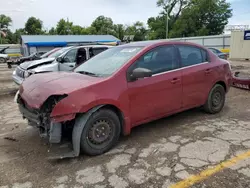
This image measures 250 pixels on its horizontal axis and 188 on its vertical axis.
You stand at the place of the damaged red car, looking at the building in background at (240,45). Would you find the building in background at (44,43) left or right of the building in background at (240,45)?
left

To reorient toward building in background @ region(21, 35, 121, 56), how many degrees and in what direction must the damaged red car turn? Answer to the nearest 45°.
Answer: approximately 135° to its right

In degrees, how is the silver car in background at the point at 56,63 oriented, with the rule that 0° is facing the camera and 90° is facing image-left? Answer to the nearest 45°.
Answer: approximately 45°

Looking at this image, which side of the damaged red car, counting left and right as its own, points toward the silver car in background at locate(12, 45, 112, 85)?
right

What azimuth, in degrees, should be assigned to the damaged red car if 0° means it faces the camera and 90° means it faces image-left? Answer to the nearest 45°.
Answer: approximately 45°

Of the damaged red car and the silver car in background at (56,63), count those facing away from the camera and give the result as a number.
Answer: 0

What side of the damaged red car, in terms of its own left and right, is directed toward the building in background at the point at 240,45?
back

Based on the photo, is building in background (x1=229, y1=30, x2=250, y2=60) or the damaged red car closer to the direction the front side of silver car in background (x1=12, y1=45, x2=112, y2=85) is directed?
the damaged red car

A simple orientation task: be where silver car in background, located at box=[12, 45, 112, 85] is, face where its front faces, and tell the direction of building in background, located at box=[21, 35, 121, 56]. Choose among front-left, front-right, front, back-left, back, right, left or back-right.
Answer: back-right

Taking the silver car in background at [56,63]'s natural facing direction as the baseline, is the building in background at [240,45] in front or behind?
behind

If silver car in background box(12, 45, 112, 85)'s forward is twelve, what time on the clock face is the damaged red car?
The damaged red car is roughly at 10 o'clock from the silver car in background.
